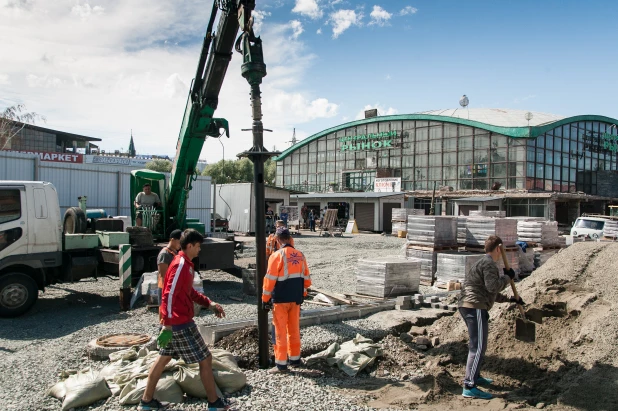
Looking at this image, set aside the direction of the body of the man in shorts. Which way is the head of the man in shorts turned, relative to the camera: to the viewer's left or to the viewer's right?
to the viewer's right

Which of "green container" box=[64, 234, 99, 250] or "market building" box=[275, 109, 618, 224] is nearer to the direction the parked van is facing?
the green container

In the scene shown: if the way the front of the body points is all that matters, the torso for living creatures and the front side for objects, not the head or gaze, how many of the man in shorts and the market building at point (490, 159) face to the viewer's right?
1

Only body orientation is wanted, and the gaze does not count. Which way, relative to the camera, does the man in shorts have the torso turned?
to the viewer's right

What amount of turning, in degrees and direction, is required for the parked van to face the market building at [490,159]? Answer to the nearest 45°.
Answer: approximately 135° to its right

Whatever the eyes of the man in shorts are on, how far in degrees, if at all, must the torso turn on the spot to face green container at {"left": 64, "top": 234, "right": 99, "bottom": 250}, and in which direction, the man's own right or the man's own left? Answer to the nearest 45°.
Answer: approximately 90° to the man's own left

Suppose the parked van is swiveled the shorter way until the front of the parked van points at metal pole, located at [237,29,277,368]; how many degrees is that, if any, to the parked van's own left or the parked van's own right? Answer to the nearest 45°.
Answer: approximately 45° to the parked van's own left

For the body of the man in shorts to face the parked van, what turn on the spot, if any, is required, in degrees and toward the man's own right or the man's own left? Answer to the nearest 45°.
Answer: approximately 45° to the man's own left

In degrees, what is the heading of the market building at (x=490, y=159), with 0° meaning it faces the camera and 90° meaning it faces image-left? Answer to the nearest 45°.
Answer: approximately 45°
